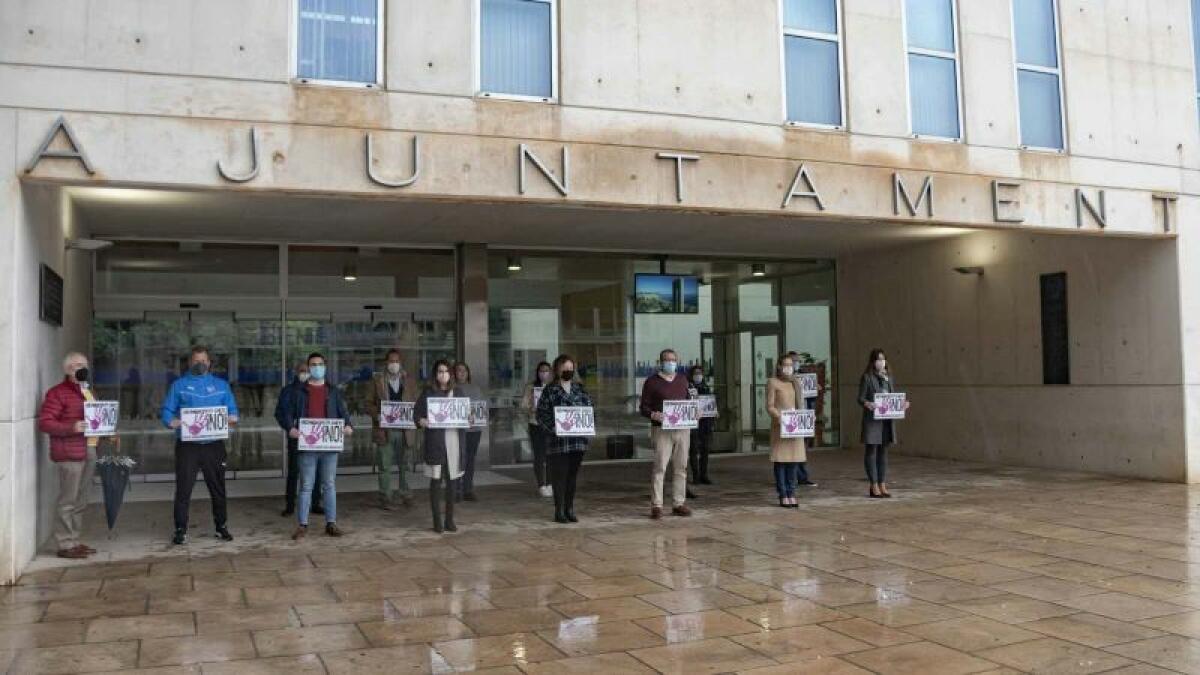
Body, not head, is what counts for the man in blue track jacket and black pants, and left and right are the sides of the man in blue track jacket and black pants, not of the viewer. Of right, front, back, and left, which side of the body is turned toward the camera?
front

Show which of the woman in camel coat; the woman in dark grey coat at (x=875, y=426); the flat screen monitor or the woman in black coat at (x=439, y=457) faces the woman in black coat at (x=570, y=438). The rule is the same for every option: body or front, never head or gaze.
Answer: the flat screen monitor

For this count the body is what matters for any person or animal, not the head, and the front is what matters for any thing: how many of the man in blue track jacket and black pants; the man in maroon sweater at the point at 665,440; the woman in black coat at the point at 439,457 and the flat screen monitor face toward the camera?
4

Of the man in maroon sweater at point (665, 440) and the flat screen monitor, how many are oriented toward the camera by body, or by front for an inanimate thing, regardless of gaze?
2

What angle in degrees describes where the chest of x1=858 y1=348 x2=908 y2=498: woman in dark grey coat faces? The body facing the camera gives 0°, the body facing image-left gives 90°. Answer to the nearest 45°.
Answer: approximately 315°

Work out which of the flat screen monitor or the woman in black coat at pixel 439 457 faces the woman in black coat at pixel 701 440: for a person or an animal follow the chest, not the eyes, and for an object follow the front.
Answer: the flat screen monitor

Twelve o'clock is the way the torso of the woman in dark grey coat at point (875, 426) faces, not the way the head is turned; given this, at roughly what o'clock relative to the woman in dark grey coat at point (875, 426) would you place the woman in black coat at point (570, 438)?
the woman in black coat at point (570, 438) is roughly at 3 o'clock from the woman in dark grey coat at point (875, 426).

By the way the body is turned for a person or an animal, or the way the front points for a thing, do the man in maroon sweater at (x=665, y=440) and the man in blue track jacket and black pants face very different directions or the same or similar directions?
same or similar directions

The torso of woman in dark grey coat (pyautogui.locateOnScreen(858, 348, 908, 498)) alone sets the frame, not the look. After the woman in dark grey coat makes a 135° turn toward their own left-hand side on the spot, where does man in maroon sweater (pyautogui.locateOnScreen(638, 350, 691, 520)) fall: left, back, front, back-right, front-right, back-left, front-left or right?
back-left

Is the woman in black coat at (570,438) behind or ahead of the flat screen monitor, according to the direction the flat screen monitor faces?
ahead

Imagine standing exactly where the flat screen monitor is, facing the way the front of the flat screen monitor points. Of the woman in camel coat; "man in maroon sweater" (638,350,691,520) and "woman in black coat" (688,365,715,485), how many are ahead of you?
3

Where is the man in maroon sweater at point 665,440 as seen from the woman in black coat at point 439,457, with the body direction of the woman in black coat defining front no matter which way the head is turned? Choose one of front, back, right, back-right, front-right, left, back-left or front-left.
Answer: left

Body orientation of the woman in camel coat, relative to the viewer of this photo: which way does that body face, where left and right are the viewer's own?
facing the viewer and to the right of the viewer

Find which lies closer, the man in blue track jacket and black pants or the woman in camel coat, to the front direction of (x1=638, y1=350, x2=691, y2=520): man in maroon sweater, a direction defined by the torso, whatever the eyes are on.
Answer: the man in blue track jacket and black pants

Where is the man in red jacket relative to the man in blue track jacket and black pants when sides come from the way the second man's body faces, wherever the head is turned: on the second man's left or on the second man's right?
on the second man's right
